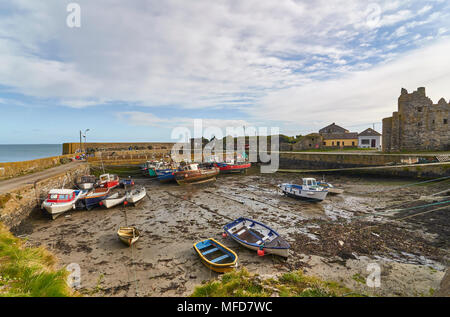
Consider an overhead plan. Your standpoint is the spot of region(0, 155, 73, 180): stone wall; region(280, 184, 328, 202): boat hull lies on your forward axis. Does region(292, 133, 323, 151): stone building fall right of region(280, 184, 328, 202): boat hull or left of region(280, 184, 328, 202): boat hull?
left

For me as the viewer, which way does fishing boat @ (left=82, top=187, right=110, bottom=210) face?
facing the viewer and to the left of the viewer

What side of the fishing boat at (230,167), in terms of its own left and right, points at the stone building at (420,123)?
front

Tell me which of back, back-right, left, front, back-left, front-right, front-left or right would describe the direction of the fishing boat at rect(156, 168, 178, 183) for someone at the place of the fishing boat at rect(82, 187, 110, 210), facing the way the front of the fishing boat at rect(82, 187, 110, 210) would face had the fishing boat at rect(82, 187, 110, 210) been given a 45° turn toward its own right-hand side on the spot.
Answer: back-right

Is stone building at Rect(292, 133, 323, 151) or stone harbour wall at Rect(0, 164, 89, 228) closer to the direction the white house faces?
the stone harbour wall

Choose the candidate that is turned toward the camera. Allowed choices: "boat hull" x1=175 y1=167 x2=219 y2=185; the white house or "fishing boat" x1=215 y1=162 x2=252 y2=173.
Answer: the white house

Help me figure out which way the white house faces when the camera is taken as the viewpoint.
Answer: facing the viewer

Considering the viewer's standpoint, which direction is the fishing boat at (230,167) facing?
facing to the right of the viewer

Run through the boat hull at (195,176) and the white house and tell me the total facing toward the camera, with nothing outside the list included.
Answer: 1
